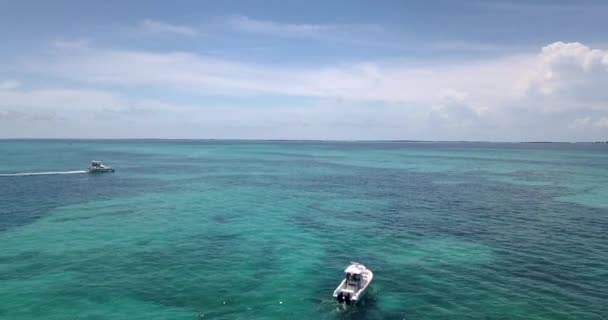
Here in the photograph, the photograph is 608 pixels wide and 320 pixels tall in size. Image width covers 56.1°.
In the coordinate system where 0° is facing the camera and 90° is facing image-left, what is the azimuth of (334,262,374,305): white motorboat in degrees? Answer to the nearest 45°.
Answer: approximately 225°
